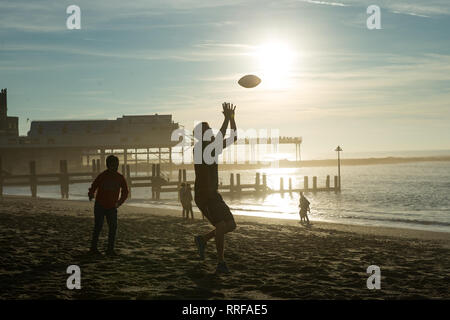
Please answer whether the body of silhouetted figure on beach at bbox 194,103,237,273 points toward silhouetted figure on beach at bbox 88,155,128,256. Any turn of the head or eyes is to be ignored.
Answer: no

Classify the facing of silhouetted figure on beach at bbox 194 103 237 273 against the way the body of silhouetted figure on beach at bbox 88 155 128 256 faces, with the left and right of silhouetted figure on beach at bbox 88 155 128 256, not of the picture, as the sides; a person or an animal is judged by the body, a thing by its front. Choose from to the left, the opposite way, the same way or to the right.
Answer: to the left

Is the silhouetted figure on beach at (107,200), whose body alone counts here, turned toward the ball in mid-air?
no

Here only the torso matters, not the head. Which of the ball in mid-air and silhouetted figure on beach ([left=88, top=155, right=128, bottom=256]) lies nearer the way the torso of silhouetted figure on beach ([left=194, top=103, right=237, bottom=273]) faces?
the ball in mid-air

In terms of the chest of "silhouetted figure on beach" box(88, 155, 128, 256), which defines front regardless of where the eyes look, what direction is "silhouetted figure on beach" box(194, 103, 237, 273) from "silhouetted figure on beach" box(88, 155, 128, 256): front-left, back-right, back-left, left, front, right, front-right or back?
front-left
